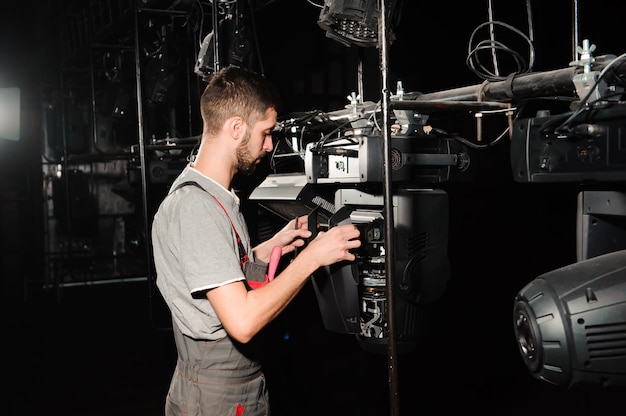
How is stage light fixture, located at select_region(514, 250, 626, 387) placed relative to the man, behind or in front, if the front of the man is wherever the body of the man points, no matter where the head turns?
in front

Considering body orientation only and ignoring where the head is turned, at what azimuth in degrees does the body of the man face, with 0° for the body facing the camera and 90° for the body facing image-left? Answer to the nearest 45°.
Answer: approximately 270°

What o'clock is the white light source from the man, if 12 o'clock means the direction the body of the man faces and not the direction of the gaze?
The white light source is roughly at 8 o'clock from the man.

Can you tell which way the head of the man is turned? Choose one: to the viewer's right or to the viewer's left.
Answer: to the viewer's right
